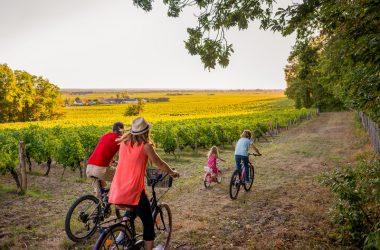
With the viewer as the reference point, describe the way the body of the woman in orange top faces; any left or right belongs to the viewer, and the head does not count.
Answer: facing away from the viewer and to the right of the viewer

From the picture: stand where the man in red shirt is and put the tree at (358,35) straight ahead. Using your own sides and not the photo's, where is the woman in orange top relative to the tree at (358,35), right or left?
right

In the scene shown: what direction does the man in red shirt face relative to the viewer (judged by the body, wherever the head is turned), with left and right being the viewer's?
facing away from the viewer and to the right of the viewer

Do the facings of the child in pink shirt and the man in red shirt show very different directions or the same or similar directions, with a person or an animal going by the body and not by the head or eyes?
same or similar directions

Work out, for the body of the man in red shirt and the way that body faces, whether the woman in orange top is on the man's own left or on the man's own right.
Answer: on the man's own right

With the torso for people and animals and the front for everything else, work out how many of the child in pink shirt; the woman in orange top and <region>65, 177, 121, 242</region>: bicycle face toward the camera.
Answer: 0

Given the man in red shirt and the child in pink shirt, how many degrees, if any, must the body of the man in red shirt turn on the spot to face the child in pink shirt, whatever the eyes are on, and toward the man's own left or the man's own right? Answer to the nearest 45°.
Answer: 0° — they already face them

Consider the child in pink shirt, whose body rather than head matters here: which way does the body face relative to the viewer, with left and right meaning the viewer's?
facing away from the viewer and to the right of the viewer

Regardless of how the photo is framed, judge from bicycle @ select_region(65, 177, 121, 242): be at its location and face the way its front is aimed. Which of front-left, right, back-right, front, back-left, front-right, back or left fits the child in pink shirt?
front

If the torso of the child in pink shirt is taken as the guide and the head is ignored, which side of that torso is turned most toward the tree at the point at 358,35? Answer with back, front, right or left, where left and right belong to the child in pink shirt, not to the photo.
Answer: right

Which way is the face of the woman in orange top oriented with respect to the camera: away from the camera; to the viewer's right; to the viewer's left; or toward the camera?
away from the camera

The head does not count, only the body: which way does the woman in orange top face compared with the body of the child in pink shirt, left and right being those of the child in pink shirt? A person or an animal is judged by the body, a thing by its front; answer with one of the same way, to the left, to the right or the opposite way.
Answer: the same way

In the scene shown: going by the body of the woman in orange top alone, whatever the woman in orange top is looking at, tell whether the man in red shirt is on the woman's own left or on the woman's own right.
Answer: on the woman's own left

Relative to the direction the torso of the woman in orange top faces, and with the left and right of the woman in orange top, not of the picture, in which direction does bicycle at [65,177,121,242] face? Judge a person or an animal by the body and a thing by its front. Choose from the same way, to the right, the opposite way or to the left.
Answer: the same way

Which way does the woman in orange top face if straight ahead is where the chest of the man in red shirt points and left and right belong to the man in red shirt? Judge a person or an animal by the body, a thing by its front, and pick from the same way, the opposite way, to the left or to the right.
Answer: the same way

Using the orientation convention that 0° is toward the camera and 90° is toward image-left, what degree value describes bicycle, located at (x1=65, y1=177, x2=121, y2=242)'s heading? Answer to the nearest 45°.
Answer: approximately 225°
